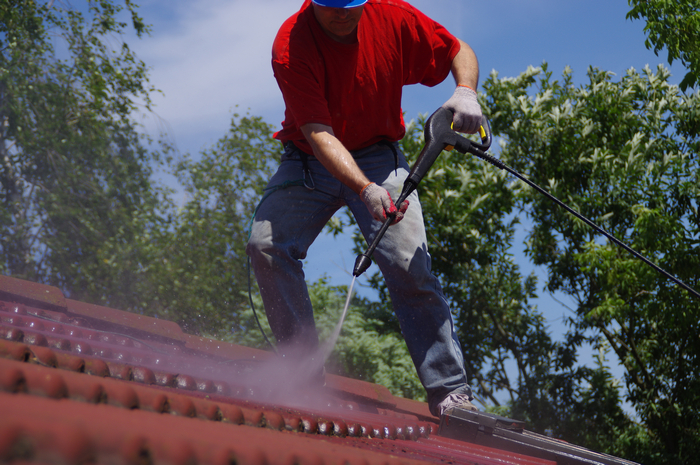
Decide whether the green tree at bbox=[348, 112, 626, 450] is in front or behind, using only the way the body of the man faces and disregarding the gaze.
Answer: behind

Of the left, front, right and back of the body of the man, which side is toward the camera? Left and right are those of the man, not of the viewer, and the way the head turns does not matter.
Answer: front
